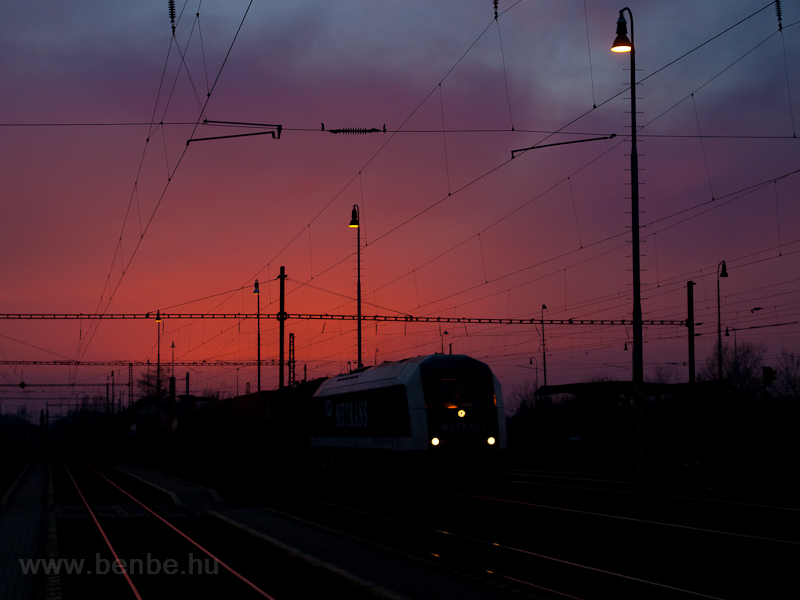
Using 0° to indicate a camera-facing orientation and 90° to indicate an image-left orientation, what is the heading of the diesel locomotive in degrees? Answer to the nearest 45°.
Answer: approximately 315°

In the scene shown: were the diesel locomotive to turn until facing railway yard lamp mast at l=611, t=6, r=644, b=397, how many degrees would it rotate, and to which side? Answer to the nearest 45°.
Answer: approximately 45° to its left

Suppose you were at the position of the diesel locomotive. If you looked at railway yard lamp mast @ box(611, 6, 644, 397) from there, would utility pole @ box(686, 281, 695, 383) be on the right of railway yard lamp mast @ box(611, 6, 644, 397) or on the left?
left

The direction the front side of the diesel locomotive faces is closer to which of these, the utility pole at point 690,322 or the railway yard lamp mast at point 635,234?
the railway yard lamp mast

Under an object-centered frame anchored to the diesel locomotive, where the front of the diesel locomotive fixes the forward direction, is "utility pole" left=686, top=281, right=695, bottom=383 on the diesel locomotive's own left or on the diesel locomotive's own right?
on the diesel locomotive's own left
